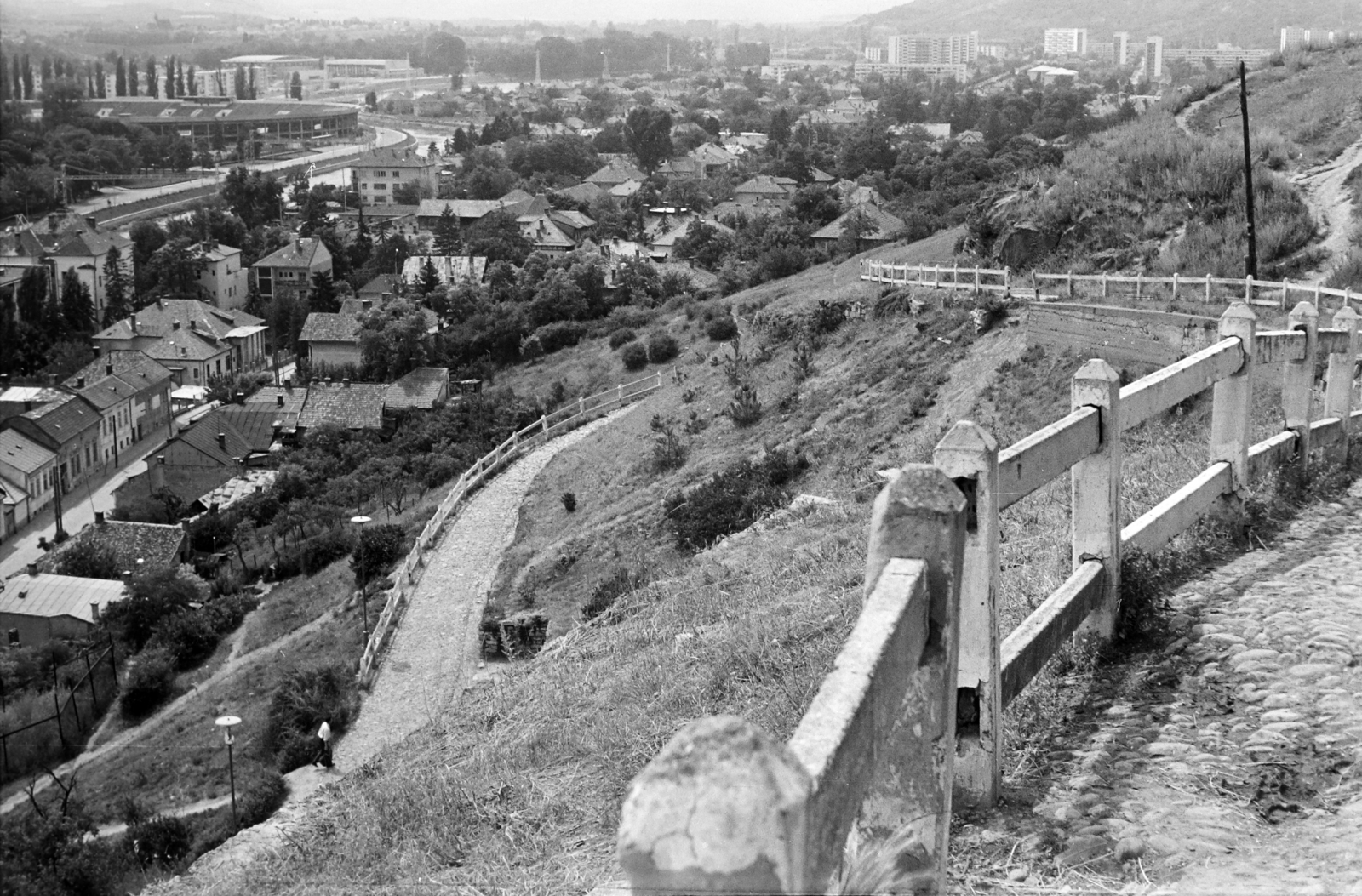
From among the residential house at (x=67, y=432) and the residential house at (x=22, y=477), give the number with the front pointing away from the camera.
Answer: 0

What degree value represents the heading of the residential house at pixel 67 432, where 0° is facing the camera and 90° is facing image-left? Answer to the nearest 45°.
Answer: approximately 315°

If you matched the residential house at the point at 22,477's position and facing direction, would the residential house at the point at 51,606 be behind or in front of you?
in front

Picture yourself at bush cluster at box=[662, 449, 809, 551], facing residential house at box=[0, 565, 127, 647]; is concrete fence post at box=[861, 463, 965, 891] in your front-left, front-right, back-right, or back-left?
back-left

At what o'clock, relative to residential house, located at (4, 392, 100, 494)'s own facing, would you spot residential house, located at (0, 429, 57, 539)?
residential house, located at (0, 429, 57, 539) is roughly at 2 o'clock from residential house, located at (4, 392, 100, 494).

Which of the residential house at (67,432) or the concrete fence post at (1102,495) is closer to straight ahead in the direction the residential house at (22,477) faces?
the concrete fence post

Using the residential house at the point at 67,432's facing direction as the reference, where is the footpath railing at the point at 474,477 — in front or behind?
in front

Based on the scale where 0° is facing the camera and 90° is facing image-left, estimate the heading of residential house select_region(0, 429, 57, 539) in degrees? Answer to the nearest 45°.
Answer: approximately 315°
